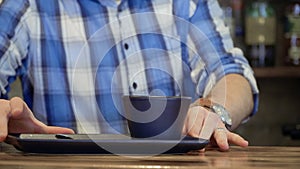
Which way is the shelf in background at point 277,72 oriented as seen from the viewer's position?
toward the camera

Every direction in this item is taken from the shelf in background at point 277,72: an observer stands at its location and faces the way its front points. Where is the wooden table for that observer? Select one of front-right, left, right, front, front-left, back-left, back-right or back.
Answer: front

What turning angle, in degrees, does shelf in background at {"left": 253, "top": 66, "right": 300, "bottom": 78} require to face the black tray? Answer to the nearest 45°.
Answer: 0° — it already faces it
